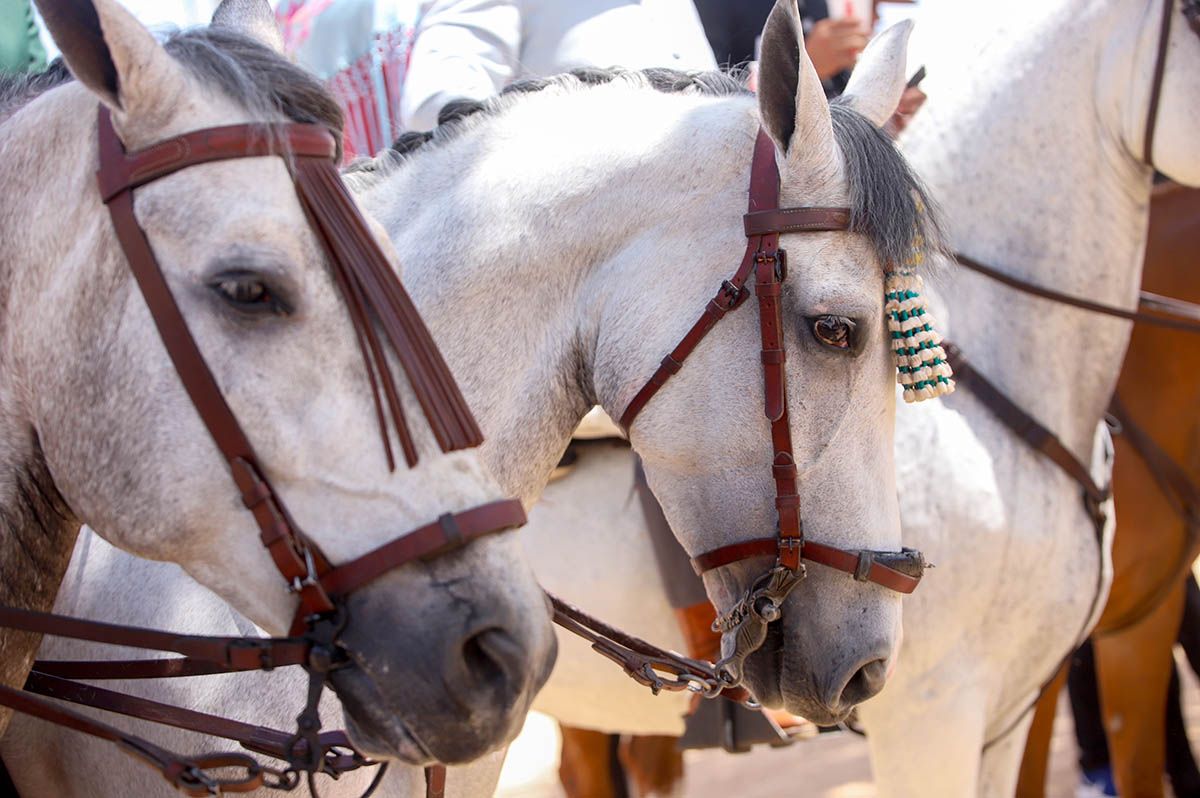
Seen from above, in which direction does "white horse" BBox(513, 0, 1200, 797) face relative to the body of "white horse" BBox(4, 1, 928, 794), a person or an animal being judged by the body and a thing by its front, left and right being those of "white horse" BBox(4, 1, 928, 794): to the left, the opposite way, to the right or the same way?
the same way

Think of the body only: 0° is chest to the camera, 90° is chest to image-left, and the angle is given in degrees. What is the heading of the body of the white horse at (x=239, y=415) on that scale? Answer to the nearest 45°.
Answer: approximately 270°

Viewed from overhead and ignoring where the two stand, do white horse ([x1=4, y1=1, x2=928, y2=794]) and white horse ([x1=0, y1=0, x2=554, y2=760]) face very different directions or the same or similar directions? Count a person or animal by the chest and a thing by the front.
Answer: same or similar directions

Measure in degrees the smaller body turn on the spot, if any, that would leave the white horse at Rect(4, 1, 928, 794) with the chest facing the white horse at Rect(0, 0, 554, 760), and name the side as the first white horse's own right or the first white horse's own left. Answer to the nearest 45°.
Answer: approximately 135° to the first white horse's own right

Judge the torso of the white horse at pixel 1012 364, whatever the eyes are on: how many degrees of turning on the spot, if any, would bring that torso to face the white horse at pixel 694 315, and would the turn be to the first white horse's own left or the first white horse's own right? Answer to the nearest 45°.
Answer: approximately 135° to the first white horse's own right

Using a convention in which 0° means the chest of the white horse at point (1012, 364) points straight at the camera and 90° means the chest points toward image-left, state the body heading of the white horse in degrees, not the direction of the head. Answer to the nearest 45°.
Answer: approximately 270°

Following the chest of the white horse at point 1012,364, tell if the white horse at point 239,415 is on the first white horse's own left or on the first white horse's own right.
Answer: on the first white horse's own right

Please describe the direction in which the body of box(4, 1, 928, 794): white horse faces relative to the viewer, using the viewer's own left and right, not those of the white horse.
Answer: facing to the right of the viewer
